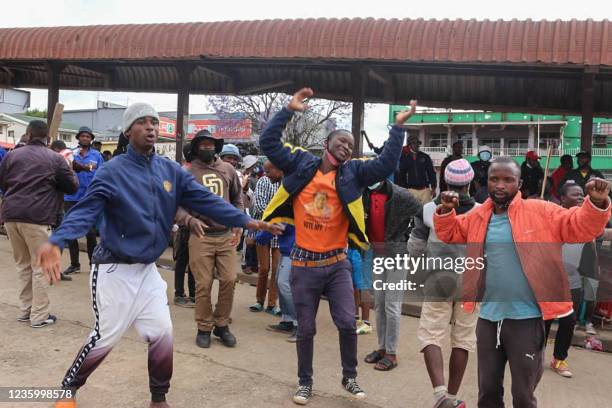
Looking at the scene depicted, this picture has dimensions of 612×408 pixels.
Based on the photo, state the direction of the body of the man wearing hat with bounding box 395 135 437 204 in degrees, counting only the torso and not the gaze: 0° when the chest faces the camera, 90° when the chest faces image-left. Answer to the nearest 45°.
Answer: approximately 0°

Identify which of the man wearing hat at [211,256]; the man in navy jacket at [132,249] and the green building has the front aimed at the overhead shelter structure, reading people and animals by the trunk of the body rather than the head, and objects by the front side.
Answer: the green building

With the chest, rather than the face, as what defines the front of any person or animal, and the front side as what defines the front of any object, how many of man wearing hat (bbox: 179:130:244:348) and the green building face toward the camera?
2

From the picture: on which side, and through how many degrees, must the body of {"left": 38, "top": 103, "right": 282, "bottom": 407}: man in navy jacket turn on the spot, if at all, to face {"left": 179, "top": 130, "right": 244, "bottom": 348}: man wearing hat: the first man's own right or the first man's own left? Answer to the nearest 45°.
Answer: approximately 135° to the first man's own left

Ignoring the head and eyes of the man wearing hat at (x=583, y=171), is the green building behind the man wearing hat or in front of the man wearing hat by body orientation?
behind

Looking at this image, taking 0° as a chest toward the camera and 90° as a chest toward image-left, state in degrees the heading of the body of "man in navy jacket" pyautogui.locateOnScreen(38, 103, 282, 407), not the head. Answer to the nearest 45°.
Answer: approximately 315°

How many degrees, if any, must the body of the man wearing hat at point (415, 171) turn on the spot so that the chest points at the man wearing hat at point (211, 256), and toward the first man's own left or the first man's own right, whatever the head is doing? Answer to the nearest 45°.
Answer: approximately 45° to the first man's own right

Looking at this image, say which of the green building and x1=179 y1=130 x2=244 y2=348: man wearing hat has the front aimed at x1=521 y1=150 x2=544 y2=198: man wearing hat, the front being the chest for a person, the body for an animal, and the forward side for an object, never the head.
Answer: the green building
